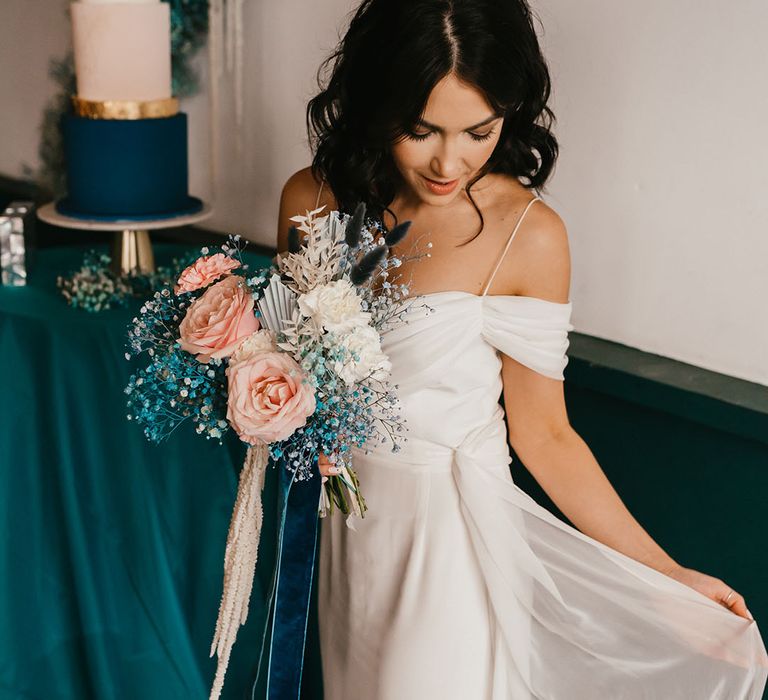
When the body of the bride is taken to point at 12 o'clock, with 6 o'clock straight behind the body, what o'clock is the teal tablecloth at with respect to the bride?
The teal tablecloth is roughly at 4 o'clock from the bride.

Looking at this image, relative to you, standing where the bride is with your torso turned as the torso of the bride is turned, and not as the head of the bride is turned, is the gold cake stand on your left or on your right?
on your right

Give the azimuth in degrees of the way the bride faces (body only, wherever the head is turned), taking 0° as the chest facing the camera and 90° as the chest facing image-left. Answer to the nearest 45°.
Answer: approximately 0°

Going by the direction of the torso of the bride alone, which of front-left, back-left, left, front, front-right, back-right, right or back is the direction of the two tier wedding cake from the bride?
back-right
